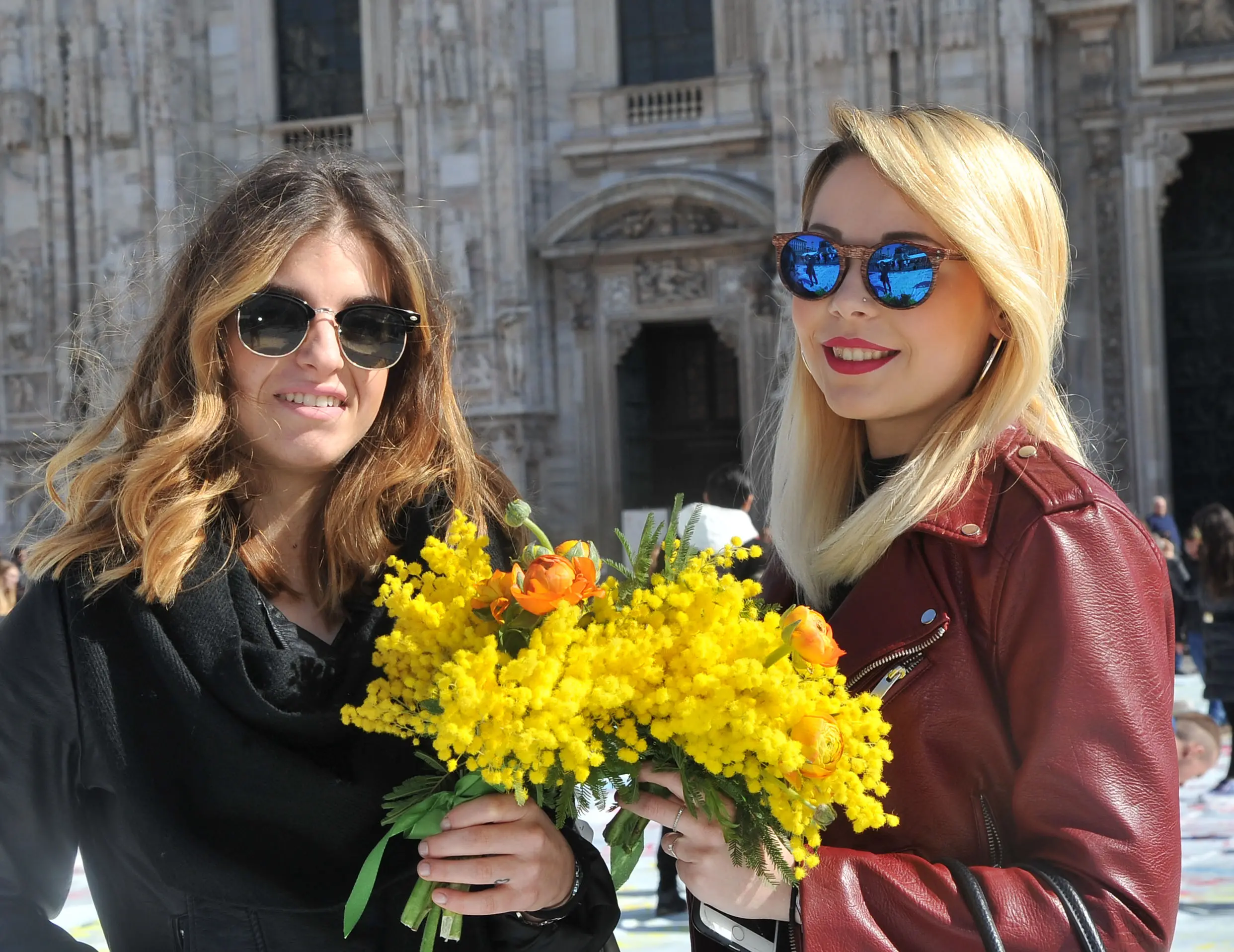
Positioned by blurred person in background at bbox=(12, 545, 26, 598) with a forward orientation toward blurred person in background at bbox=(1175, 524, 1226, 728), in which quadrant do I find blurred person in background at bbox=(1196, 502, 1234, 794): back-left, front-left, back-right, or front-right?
front-right

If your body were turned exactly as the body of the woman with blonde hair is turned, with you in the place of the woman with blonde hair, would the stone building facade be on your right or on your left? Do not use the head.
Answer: on your right

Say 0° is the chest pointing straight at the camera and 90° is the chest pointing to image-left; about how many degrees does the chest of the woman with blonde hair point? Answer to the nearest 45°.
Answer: approximately 45°

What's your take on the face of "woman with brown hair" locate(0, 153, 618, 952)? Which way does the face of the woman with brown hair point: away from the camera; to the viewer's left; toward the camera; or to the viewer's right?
toward the camera

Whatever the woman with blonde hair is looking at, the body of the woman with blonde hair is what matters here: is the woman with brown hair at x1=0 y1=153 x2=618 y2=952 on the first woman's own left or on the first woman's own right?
on the first woman's own right

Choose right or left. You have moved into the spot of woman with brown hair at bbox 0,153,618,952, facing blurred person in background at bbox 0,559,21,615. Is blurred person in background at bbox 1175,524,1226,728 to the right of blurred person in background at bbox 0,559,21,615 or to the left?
right

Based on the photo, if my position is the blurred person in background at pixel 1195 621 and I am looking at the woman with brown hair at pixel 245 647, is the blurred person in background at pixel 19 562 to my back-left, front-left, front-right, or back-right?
front-right

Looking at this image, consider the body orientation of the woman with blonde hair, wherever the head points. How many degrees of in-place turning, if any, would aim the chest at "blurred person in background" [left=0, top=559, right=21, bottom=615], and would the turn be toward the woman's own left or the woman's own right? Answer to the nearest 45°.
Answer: approximately 90° to the woman's own right

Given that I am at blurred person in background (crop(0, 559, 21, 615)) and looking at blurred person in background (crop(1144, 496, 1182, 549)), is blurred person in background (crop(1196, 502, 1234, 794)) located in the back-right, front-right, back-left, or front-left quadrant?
front-right

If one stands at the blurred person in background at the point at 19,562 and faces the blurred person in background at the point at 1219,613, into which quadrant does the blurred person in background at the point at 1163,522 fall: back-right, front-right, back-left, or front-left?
front-left
